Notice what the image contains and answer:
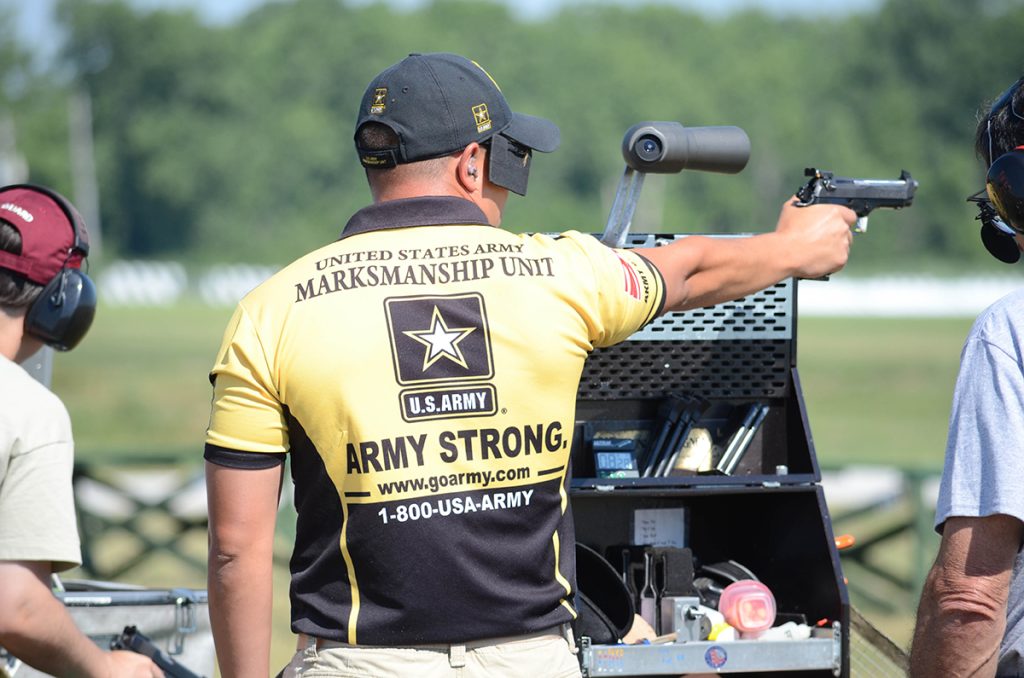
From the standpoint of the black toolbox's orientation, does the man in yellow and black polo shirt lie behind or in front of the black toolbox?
in front

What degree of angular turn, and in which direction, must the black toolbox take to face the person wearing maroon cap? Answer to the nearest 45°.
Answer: approximately 45° to its right

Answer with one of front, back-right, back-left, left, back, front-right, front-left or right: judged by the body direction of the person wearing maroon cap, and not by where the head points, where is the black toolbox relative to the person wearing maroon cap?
front-right

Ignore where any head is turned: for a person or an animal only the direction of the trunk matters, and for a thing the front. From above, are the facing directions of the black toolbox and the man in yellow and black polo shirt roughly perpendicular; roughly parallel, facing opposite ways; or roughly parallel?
roughly parallel, facing opposite ways

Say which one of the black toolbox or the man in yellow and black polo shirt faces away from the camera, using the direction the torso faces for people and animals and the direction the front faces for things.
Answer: the man in yellow and black polo shirt

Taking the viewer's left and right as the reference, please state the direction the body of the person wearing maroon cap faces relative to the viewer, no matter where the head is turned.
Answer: facing away from the viewer and to the right of the viewer

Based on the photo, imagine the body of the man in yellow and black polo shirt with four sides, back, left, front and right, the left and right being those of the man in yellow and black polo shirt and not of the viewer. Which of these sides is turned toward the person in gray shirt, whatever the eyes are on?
right

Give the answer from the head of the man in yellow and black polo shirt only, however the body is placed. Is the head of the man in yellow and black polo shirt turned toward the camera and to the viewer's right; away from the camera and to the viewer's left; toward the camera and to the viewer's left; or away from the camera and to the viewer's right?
away from the camera and to the viewer's right

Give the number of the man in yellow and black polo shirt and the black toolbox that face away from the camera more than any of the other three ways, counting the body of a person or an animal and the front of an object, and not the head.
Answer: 1

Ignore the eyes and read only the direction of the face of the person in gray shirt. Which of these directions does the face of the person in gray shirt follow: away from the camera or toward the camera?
away from the camera

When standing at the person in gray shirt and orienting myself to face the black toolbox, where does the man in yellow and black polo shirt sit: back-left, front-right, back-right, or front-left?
front-left

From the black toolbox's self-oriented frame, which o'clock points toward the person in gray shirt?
The person in gray shirt is roughly at 11 o'clock from the black toolbox.

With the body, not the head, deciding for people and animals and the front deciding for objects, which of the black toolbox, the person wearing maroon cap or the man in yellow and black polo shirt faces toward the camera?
the black toolbox

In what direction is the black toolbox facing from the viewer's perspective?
toward the camera

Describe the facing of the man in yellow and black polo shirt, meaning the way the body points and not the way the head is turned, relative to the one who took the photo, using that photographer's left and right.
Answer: facing away from the viewer

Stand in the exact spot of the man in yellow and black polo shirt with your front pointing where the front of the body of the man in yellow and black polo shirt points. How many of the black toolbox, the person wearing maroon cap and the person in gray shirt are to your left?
1

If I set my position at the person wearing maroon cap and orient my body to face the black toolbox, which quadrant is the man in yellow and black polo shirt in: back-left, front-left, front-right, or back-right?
front-right
